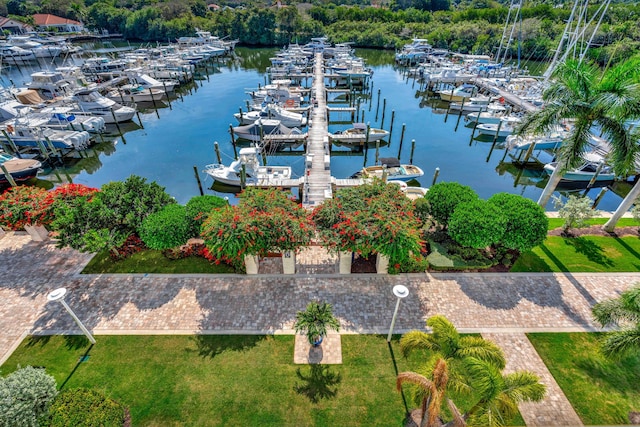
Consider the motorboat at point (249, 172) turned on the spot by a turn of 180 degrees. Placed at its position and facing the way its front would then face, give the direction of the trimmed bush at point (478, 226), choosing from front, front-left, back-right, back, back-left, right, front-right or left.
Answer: front-right

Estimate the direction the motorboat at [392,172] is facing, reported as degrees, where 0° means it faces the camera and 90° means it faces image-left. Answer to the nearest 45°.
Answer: approximately 270°

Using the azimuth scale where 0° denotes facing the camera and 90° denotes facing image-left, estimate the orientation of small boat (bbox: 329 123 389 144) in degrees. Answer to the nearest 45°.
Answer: approximately 270°

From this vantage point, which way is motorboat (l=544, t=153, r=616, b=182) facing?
to the viewer's left

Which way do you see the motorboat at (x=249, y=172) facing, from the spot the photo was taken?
facing to the left of the viewer

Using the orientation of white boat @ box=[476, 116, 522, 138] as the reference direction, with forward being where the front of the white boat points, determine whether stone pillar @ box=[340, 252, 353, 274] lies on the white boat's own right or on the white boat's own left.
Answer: on the white boat's own left

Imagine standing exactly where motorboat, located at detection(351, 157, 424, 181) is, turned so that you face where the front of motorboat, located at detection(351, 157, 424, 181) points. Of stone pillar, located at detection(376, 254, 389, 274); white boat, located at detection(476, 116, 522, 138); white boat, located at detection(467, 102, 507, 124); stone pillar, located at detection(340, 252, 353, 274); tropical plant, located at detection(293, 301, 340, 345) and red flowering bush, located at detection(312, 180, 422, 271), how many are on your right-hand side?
4

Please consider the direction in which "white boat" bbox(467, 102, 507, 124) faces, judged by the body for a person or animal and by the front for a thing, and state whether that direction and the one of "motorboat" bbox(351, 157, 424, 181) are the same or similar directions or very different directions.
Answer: very different directions

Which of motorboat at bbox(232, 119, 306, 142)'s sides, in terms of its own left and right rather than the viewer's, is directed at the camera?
left

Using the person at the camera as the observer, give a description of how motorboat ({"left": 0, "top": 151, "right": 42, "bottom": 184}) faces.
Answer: facing to the right of the viewer

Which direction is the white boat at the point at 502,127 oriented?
to the viewer's left

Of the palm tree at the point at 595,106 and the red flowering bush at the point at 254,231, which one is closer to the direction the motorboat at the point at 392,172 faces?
the palm tree

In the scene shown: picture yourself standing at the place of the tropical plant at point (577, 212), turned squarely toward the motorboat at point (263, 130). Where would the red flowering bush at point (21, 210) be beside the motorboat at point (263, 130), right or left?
left

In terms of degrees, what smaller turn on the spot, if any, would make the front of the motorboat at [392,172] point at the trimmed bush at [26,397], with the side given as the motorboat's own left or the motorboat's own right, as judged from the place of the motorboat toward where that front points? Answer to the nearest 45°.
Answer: approximately 135° to the motorboat's own right

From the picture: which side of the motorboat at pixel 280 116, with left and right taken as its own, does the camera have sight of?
left

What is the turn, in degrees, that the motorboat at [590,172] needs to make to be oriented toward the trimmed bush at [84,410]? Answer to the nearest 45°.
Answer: approximately 90° to its left
